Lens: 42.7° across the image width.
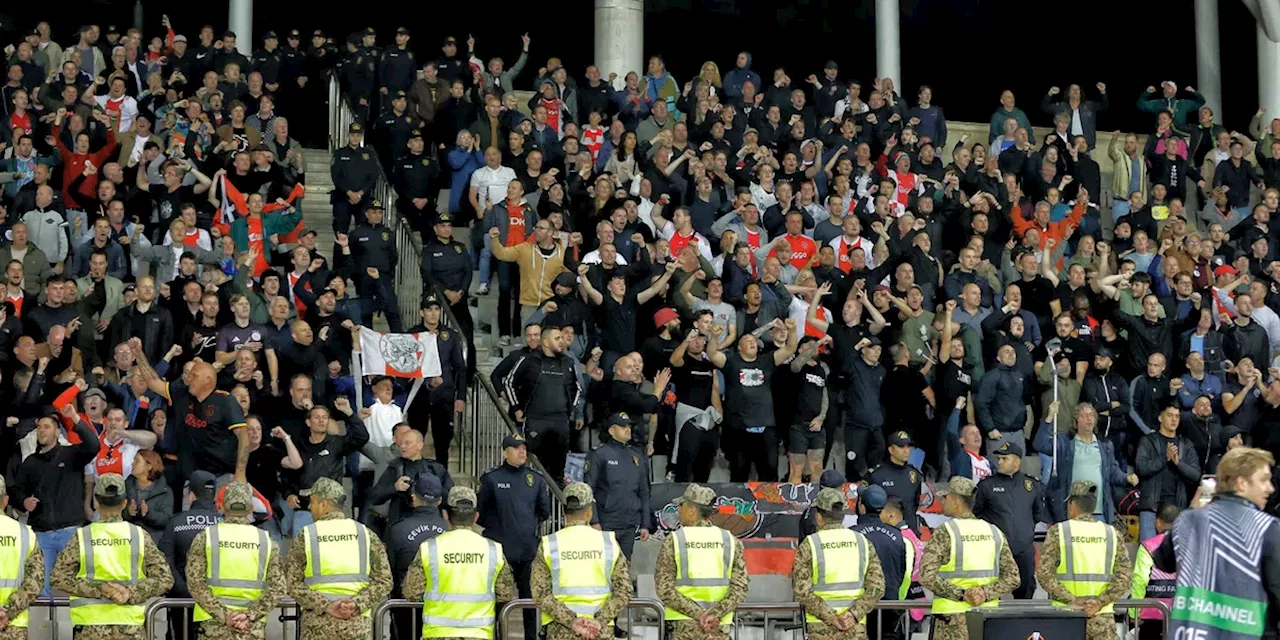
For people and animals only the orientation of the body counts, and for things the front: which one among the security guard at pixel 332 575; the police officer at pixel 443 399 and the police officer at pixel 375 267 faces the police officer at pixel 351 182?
the security guard

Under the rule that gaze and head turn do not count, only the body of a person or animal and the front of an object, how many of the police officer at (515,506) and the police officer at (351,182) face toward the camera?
2

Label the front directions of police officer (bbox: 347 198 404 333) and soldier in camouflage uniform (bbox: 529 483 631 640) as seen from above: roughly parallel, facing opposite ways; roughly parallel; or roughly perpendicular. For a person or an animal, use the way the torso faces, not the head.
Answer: roughly parallel, facing opposite ways

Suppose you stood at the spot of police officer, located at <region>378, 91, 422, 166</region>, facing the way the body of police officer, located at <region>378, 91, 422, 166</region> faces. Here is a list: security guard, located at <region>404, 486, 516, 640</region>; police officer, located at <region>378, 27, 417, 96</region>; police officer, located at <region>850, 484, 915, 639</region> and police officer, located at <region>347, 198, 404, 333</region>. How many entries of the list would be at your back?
1

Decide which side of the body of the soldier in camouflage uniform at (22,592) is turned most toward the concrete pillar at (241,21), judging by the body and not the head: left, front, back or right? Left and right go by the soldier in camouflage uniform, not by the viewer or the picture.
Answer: front

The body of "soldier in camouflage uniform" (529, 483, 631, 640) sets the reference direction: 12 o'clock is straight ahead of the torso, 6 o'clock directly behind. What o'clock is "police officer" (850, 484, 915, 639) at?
The police officer is roughly at 2 o'clock from the soldier in camouflage uniform.

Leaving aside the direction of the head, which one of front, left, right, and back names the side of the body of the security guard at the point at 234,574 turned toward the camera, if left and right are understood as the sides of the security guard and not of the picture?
back

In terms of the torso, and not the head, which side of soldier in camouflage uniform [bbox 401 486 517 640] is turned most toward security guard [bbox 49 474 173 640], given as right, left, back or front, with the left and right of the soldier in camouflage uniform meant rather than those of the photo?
left

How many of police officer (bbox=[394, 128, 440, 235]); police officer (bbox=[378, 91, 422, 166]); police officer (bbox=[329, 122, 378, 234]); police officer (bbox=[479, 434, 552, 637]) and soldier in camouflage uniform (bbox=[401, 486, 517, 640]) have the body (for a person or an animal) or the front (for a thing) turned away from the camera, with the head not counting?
1

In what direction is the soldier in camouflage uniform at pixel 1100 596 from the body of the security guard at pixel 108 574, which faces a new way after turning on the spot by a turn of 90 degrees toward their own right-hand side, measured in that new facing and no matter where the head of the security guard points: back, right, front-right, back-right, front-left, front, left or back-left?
front

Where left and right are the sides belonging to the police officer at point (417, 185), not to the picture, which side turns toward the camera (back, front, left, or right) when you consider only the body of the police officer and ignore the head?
front

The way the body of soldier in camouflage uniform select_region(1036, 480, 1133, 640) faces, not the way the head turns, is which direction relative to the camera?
away from the camera

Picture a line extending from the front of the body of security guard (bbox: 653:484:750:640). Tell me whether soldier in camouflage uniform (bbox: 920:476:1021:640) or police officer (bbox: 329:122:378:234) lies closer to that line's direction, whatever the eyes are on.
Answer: the police officer

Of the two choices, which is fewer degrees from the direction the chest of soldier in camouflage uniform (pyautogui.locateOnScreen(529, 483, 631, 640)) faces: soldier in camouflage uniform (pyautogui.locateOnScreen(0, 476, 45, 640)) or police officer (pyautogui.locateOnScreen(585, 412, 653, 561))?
the police officer

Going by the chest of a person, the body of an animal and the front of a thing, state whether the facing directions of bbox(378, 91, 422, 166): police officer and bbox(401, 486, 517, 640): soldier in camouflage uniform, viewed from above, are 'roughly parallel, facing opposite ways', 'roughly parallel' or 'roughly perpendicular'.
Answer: roughly parallel, facing opposite ways

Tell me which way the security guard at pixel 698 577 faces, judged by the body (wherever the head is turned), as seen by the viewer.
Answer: away from the camera

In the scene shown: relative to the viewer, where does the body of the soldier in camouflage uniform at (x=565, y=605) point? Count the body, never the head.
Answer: away from the camera

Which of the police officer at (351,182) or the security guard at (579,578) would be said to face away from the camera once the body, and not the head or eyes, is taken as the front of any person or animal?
the security guard

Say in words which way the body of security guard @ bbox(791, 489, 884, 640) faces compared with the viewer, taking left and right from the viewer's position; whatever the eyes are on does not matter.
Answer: facing away from the viewer

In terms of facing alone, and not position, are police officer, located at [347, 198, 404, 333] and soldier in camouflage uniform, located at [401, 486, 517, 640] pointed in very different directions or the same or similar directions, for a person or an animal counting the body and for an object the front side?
very different directions
